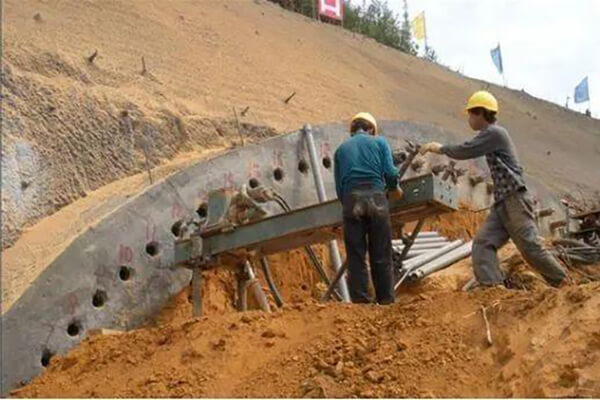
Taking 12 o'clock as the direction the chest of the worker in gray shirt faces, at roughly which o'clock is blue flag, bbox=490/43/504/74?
The blue flag is roughly at 3 o'clock from the worker in gray shirt.

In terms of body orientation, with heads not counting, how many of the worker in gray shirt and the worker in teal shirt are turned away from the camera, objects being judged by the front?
1

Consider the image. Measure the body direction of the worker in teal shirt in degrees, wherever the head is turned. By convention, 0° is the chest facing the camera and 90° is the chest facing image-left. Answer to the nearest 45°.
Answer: approximately 180°

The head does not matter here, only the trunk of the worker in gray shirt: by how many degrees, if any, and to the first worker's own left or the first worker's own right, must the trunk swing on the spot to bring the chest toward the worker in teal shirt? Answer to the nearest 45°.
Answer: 0° — they already face them

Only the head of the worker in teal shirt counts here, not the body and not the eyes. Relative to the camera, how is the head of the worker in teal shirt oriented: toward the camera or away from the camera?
away from the camera

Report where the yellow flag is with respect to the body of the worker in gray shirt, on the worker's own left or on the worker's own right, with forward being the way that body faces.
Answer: on the worker's own right

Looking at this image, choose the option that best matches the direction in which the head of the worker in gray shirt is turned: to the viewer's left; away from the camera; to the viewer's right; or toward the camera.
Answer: to the viewer's left

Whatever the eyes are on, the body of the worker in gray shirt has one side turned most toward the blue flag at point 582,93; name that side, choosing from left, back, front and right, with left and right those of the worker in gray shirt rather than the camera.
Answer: right

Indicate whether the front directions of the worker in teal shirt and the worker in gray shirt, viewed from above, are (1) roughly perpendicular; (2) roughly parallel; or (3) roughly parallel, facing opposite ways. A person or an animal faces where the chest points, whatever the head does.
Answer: roughly perpendicular

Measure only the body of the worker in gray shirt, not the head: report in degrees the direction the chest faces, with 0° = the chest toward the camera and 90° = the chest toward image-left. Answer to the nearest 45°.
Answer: approximately 90°

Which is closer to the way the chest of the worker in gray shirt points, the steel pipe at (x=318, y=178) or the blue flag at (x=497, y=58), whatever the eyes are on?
the steel pipe
